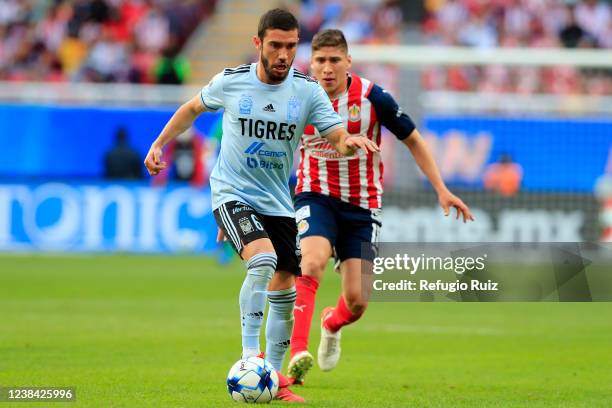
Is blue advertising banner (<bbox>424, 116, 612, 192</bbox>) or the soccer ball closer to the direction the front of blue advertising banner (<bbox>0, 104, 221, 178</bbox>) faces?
the soccer ball

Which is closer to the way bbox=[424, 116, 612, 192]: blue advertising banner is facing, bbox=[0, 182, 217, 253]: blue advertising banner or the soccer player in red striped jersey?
the soccer player in red striped jersey

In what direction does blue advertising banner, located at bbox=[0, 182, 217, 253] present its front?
toward the camera

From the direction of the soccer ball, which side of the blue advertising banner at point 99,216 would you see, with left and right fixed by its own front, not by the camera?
front

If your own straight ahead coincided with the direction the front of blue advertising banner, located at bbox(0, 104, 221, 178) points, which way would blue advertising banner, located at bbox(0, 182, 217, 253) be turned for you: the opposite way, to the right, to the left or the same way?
the same way

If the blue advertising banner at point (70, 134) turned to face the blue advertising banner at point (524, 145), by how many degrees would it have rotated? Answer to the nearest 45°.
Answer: approximately 90° to its left

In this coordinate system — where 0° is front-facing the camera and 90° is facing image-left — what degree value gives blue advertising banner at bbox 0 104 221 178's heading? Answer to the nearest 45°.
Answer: approximately 0°

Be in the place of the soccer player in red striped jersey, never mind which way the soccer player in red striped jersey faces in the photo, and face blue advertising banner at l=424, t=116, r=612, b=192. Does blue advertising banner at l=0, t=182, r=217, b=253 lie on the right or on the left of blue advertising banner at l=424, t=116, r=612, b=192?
left

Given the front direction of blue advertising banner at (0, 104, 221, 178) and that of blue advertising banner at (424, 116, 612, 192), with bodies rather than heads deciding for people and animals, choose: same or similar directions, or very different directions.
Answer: same or similar directions

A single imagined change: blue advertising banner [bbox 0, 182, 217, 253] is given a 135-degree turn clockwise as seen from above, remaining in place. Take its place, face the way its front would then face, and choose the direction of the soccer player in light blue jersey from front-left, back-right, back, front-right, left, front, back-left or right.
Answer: back-left

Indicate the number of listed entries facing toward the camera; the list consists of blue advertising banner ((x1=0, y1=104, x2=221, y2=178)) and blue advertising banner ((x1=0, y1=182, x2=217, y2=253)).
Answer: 2

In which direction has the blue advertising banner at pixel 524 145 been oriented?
toward the camera

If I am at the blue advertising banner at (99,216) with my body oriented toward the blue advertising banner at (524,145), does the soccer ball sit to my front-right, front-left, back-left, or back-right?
front-right

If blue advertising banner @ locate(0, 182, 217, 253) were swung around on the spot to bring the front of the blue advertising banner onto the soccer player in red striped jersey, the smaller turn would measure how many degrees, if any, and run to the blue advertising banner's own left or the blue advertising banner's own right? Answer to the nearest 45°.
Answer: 0° — it already faces them

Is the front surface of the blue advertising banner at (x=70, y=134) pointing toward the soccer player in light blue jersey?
yes

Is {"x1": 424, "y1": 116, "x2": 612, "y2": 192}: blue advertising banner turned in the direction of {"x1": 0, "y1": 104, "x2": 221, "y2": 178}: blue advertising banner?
no

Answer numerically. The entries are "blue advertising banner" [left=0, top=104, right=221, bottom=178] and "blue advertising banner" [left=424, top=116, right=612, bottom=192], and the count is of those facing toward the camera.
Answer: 2

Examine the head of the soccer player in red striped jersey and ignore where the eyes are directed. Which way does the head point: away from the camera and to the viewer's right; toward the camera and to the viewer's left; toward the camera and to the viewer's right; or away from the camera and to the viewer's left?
toward the camera and to the viewer's left

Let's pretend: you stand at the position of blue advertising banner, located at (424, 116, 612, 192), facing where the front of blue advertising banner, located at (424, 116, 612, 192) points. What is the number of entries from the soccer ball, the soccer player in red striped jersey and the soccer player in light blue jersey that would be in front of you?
3
